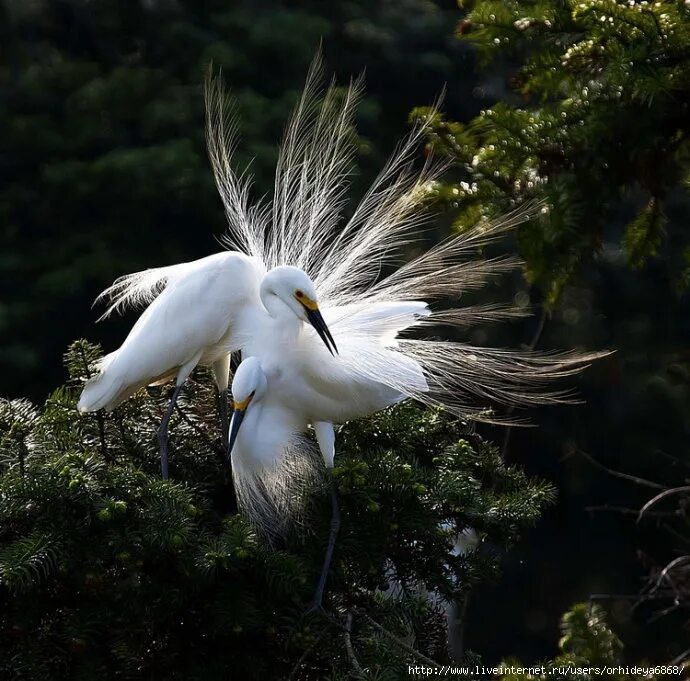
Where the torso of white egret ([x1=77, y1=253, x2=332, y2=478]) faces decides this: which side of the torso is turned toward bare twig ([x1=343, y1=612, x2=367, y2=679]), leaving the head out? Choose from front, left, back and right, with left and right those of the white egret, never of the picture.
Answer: front

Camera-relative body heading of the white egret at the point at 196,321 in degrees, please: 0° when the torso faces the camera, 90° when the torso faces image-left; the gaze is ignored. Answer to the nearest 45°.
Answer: approximately 270°
